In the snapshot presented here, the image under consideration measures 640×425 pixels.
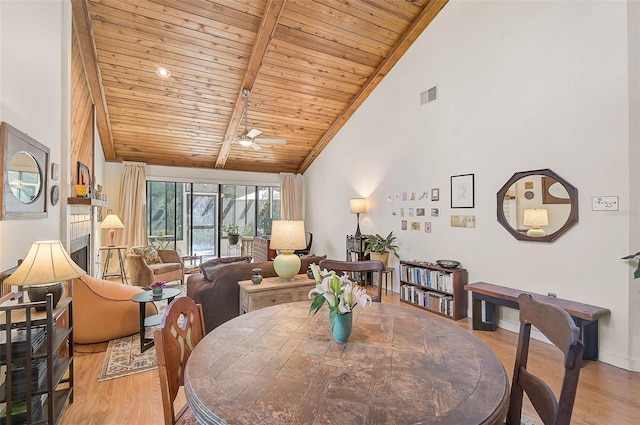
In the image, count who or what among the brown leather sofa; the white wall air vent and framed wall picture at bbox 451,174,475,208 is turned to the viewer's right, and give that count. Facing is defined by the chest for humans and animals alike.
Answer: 0

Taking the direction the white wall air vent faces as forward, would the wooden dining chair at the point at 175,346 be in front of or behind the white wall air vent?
in front

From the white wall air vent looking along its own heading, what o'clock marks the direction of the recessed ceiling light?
The recessed ceiling light is roughly at 1 o'clock from the white wall air vent.

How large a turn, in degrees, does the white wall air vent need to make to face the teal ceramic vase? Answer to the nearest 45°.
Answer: approximately 45° to its left

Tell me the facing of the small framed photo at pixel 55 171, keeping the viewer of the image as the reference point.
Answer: facing the viewer and to the right of the viewer

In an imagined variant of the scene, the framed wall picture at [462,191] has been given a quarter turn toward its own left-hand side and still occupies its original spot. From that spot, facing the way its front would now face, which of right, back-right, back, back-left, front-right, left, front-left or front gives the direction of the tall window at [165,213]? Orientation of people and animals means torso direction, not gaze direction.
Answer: back-right

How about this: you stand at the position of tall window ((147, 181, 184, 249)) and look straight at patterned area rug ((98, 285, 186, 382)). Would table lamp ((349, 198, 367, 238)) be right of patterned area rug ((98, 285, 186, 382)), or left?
left

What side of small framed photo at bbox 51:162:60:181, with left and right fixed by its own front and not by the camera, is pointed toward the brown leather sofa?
front

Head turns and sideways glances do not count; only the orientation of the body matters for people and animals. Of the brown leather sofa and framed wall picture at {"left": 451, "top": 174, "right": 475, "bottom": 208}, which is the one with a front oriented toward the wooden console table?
the framed wall picture

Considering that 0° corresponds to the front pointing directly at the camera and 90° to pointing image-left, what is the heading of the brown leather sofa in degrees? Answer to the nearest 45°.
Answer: approximately 135°

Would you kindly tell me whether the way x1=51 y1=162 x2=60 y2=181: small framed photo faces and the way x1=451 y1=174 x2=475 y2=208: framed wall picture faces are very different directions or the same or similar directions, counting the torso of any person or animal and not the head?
very different directions

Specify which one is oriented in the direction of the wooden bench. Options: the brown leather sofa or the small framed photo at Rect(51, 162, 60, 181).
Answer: the small framed photo

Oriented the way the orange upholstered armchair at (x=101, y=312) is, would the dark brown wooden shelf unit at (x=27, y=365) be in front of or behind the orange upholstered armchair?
behind

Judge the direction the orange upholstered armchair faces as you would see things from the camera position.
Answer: facing away from the viewer and to the right of the viewer

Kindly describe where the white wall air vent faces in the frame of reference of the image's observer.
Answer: facing the viewer and to the left of the viewer
